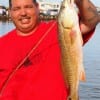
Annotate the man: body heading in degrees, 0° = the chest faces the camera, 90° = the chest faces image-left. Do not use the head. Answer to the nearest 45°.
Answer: approximately 0°
